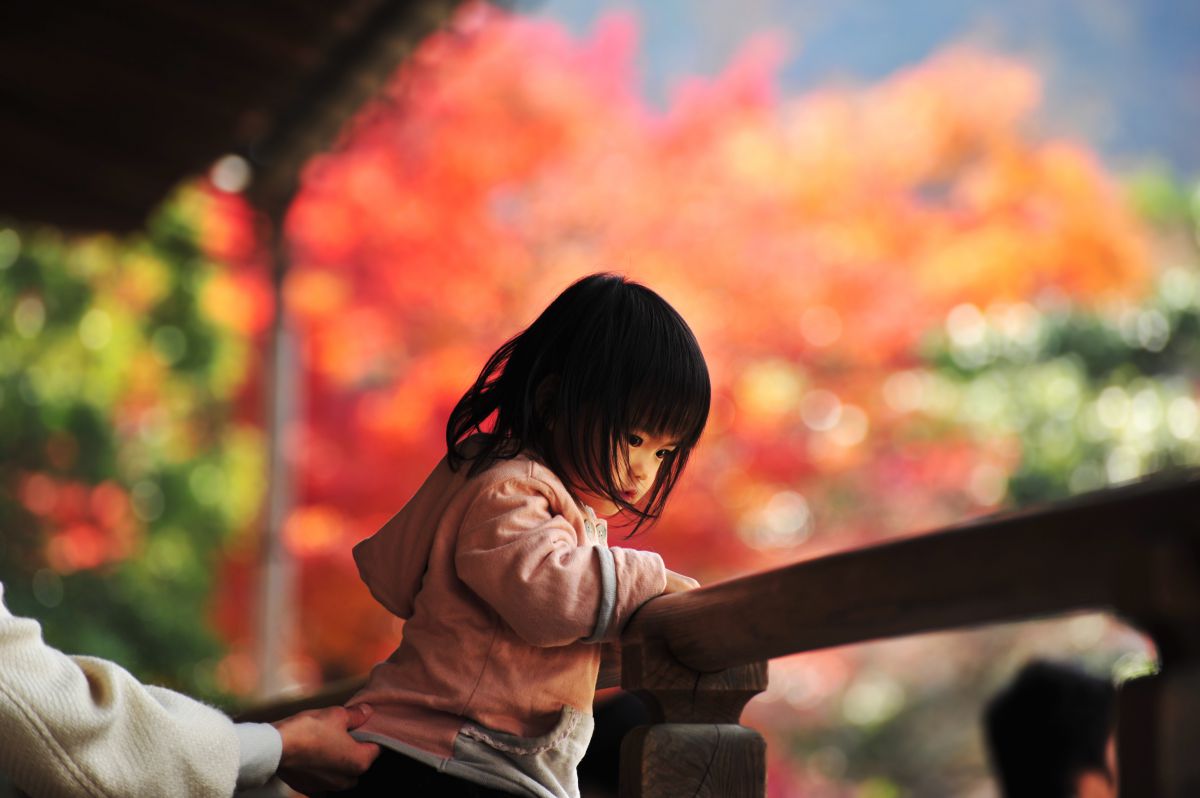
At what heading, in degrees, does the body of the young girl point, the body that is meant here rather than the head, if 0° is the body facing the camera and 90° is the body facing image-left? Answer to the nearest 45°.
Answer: approximately 270°

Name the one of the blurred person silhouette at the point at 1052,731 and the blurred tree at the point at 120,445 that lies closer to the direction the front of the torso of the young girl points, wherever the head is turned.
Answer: the blurred person silhouette

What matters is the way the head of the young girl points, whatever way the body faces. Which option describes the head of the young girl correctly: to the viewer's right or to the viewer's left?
to the viewer's right

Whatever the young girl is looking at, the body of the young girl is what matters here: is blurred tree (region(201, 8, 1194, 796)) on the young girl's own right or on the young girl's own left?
on the young girl's own left

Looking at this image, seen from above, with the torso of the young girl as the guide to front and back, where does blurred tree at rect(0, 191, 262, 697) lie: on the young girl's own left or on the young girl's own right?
on the young girl's own left
